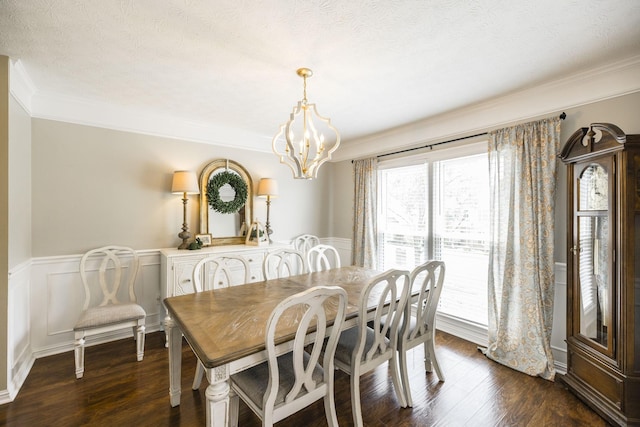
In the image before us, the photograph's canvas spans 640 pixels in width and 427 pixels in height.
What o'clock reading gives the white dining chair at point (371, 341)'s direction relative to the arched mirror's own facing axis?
The white dining chair is roughly at 11 o'clock from the arched mirror.

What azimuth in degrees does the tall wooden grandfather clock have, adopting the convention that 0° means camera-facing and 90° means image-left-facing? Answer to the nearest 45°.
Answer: approximately 45°

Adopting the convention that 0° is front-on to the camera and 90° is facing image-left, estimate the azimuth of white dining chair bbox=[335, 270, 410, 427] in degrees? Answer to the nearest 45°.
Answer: approximately 135°

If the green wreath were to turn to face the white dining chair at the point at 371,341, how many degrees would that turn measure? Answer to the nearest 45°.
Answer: approximately 45° to its left

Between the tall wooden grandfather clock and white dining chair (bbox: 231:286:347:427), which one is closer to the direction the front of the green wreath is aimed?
the white dining chair

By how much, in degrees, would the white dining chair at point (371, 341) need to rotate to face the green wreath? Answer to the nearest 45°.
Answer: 0° — it already faces it

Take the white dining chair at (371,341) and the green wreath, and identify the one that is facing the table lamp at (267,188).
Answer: the white dining chair

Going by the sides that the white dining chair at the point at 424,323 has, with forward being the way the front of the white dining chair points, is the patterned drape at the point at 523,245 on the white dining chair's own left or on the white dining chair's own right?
on the white dining chair's own right

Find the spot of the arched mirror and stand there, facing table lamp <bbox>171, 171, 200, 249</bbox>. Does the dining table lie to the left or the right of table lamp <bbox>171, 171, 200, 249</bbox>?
left

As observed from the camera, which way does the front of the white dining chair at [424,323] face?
facing away from the viewer and to the left of the viewer

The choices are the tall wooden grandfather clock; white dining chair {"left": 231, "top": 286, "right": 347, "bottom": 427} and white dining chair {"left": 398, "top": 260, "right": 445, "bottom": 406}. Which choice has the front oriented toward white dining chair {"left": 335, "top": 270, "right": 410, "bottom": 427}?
the tall wooden grandfather clock
